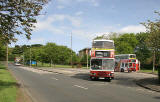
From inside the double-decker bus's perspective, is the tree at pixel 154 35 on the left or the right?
on its left

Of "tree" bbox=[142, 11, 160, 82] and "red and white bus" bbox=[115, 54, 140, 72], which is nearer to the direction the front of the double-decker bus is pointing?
the tree

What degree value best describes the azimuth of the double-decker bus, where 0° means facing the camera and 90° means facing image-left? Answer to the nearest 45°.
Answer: approximately 0°

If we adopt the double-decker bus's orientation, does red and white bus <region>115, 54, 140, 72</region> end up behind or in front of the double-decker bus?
behind
